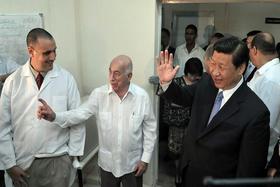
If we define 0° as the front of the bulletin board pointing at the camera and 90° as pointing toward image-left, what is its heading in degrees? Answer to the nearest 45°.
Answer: approximately 0°

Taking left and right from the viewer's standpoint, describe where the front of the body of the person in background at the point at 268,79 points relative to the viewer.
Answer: facing away from the viewer and to the left of the viewer

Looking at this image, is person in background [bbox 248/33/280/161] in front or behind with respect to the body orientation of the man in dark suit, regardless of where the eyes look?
behind

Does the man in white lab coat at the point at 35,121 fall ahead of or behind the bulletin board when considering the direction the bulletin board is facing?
ahead

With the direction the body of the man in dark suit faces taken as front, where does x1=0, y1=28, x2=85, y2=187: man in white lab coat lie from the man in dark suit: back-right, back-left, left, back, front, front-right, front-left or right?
front-right

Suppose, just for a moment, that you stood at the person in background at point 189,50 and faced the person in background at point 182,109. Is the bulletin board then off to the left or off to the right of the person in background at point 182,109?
right

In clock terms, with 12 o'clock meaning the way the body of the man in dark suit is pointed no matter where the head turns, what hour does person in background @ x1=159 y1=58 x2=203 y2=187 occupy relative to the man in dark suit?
The person in background is roughly at 4 o'clock from the man in dark suit.
